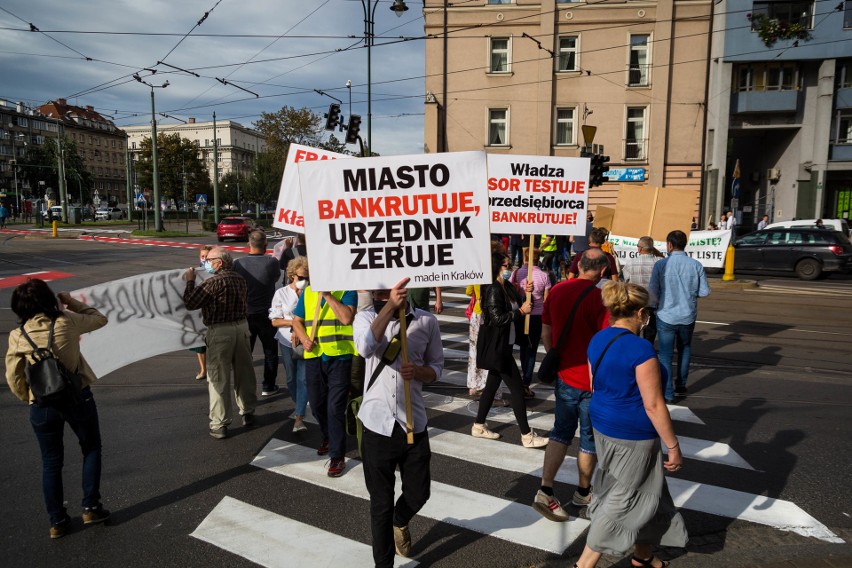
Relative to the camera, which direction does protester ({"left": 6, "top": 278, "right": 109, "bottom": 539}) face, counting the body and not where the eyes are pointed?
away from the camera

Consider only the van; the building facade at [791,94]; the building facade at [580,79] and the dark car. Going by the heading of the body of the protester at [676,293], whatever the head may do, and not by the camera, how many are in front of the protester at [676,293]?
4

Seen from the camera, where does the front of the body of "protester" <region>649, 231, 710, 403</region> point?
away from the camera

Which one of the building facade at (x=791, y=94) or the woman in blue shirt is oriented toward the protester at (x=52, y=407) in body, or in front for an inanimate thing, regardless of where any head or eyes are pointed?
the building facade

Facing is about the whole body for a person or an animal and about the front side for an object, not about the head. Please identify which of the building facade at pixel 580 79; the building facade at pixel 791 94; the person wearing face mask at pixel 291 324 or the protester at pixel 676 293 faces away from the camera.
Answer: the protester

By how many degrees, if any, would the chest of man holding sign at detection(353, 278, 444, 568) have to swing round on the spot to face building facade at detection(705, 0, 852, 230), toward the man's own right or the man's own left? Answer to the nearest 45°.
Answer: approximately 135° to the man's own left

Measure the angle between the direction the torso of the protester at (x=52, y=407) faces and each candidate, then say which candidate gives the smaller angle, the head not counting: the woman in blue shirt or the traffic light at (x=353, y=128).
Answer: the traffic light

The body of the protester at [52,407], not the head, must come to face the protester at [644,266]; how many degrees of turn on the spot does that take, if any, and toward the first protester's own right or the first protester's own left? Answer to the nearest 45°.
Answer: approximately 90° to the first protester's own right

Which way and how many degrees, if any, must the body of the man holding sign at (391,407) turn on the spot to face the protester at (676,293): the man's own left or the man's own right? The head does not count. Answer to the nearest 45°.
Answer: approximately 135° to the man's own left

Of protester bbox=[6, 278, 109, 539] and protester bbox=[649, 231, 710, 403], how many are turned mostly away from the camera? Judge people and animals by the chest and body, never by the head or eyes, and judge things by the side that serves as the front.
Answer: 2

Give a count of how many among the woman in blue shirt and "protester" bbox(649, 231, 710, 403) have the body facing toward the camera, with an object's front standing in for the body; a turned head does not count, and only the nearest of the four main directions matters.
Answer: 0

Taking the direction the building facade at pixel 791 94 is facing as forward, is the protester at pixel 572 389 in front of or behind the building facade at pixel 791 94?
in front

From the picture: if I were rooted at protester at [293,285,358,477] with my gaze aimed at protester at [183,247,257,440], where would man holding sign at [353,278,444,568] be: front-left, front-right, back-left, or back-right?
back-left

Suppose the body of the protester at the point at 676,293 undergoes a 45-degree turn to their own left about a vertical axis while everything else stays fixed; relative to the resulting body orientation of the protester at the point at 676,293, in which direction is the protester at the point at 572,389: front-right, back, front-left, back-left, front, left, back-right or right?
back-left

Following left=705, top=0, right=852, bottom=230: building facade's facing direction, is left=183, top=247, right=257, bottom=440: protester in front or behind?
in front

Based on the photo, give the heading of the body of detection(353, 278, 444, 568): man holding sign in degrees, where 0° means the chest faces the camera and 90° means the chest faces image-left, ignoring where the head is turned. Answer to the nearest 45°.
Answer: approximately 0°
